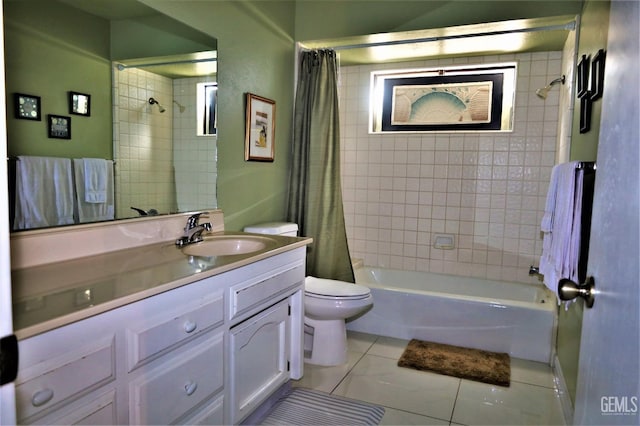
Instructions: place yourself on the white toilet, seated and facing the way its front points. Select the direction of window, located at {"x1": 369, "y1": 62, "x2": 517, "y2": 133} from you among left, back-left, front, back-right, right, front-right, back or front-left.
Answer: left

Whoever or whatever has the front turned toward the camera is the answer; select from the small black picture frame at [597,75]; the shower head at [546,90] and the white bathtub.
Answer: the white bathtub

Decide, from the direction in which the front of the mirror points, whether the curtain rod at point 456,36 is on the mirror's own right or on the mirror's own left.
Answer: on the mirror's own left

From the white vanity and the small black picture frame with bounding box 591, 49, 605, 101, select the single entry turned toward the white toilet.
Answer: the small black picture frame

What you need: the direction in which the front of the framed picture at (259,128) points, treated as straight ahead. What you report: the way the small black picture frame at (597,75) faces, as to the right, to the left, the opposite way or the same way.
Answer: the opposite way

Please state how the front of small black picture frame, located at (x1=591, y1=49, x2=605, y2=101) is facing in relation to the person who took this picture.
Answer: facing to the left of the viewer

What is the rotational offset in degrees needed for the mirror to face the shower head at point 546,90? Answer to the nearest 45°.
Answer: approximately 45° to its left

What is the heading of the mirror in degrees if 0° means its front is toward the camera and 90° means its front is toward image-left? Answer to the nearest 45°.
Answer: approximately 315°

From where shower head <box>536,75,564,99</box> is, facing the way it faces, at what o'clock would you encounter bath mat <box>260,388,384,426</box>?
The bath mat is roughly at 10 o'clock from the shower head.

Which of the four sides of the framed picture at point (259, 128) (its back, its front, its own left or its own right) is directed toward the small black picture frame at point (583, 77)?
front

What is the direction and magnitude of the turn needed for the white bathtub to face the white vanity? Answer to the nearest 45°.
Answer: approximately 45° to its right

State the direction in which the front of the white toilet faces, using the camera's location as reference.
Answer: facing the viewer and to the right of the viewer

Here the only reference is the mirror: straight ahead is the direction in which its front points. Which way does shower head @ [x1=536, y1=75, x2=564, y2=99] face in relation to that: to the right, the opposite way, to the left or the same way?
the opposite way
